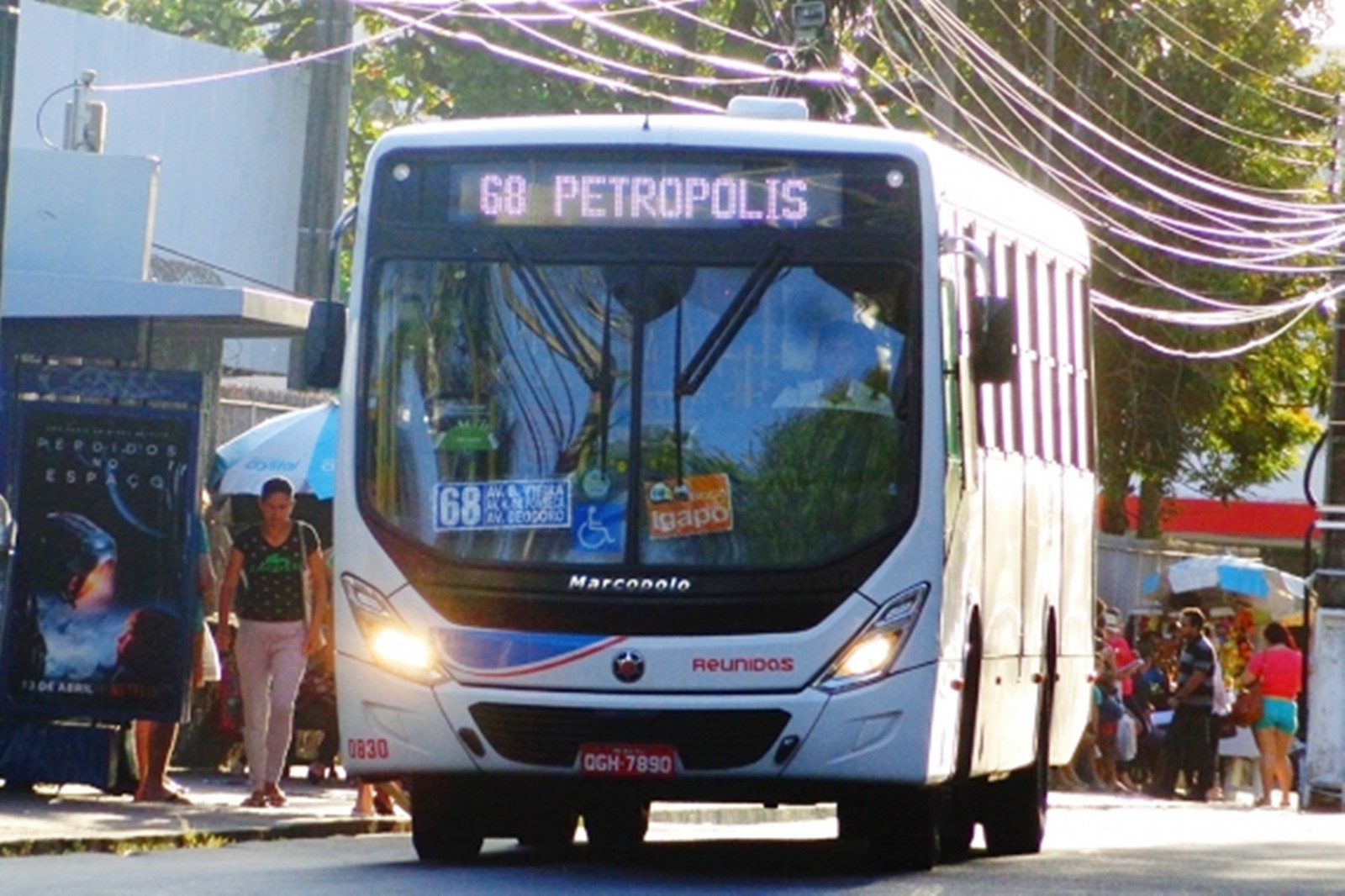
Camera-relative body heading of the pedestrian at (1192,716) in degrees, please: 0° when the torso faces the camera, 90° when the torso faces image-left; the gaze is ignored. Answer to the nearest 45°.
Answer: approximately 90°

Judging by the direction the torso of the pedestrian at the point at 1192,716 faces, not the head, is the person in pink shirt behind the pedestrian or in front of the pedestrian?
behind

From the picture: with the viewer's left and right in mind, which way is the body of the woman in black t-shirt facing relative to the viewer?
facing the viewer

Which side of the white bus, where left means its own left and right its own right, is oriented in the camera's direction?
front
